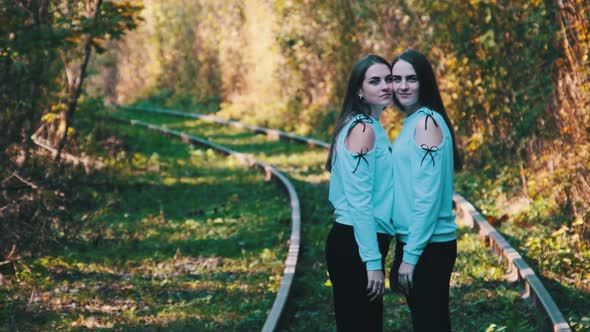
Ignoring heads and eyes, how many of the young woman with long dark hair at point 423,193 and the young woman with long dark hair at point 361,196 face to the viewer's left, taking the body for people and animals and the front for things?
1

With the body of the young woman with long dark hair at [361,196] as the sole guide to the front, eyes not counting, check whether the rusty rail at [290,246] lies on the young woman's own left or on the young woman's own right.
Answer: on the young woman's own left

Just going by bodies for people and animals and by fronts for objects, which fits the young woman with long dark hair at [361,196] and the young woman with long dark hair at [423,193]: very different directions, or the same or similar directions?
very different directions
